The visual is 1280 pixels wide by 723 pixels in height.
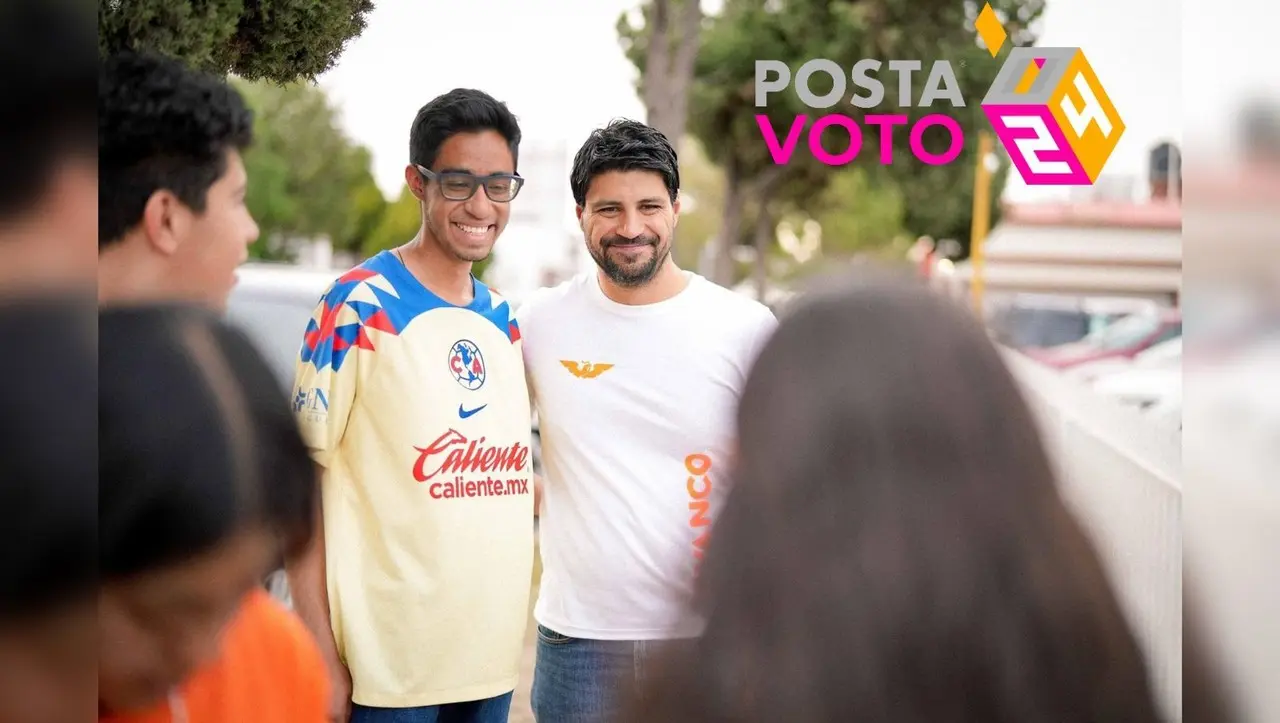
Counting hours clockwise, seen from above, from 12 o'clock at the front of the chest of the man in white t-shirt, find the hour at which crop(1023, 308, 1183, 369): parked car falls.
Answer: The parked car is roughly at 7 o'clock from the man in white t-shirt.

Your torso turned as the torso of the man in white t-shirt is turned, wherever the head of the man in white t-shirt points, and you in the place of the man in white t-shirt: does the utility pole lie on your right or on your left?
on your left

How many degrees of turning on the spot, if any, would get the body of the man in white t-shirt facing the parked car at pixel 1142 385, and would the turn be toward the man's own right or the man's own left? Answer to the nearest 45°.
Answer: approximately 135° to the man's own left
